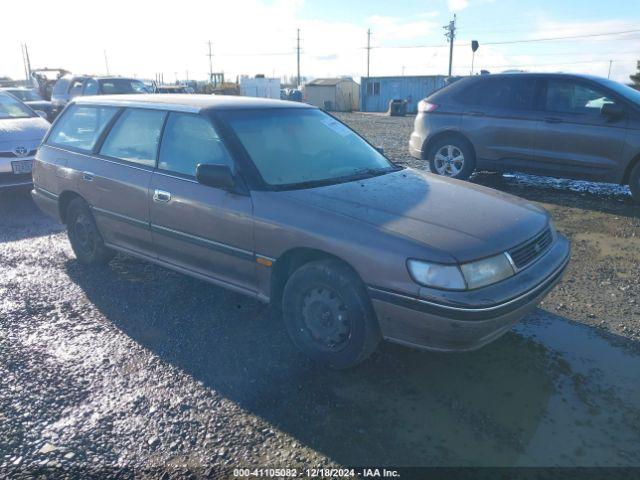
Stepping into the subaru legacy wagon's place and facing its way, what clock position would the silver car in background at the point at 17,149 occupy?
The silver car in background is roughly at 6 o'clock from the subaru legacy wagon.

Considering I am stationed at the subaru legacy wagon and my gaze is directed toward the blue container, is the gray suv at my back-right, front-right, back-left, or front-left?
front-right

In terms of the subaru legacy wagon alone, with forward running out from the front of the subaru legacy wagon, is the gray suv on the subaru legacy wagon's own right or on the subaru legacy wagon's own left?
on the subaru legacy wagon's own left

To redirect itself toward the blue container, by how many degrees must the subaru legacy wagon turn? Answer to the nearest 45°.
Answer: approximately 135° to its left

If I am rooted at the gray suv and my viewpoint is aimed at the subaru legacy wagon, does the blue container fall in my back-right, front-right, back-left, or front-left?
back-right

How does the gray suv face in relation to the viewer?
to the viewer's right

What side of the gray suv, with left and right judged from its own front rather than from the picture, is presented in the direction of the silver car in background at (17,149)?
back

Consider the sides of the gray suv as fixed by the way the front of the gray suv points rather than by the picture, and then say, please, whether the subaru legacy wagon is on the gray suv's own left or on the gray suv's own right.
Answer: on the gray suv's own right

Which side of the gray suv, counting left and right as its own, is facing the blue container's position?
left

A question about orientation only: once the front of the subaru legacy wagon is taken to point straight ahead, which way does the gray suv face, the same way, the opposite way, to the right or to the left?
the same way

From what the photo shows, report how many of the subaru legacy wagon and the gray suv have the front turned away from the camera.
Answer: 0
